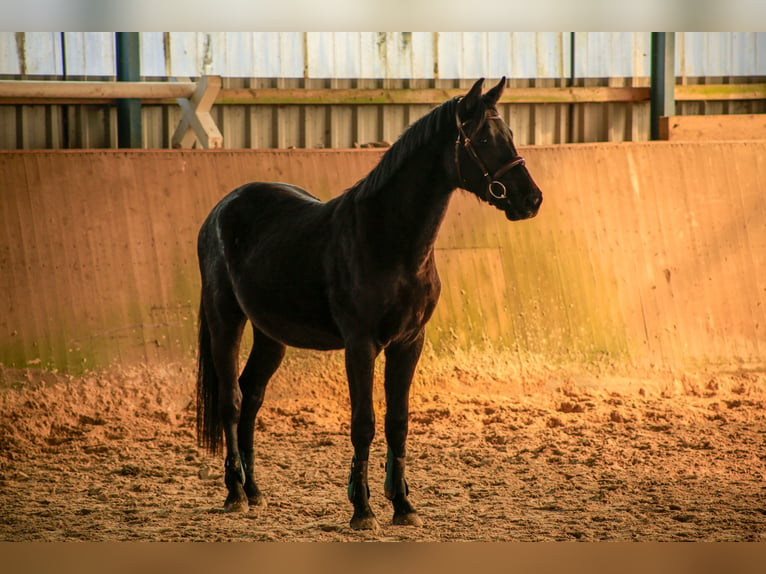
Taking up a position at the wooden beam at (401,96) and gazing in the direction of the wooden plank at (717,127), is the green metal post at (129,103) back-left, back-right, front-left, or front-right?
back-right

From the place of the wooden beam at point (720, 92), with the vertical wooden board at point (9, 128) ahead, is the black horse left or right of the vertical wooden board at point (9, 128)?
left

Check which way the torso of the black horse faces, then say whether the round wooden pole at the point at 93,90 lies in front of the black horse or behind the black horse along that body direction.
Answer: behind

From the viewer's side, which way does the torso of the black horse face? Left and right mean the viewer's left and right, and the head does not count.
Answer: facing the viewer and to the right of the viewer

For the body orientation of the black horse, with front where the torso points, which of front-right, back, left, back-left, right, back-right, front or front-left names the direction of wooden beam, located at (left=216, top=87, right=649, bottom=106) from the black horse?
back-left

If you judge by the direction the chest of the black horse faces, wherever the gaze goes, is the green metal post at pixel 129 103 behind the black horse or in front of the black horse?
behind

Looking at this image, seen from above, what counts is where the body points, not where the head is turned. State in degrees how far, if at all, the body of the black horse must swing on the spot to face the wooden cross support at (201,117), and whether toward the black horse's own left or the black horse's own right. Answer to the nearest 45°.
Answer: approximately 135° to the black horse's own left

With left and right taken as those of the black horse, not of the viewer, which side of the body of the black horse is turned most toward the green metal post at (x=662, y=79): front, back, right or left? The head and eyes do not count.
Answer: left
